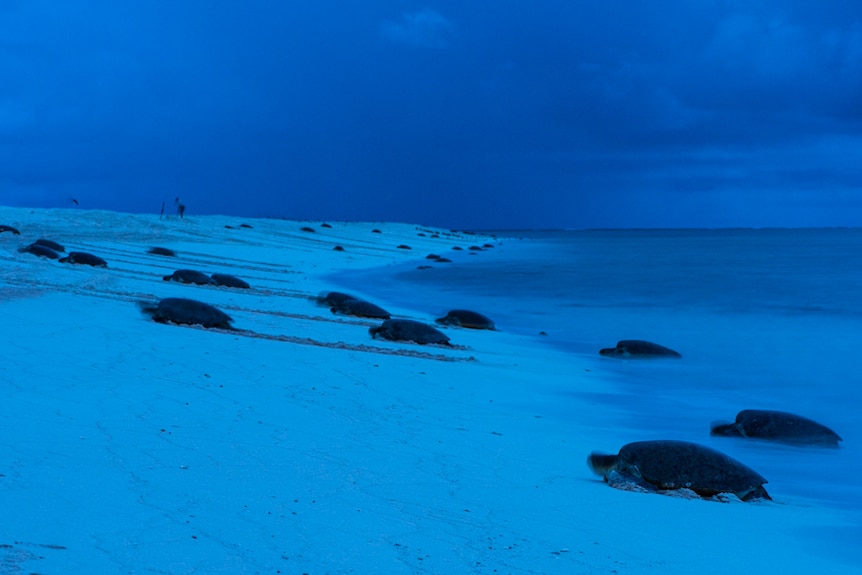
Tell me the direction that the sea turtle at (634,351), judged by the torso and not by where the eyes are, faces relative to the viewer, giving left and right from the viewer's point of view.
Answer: facing to the left of the viewer

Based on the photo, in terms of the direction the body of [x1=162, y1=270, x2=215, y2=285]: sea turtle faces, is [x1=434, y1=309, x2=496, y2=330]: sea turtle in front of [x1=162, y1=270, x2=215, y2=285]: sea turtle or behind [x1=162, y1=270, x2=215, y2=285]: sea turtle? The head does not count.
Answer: behind

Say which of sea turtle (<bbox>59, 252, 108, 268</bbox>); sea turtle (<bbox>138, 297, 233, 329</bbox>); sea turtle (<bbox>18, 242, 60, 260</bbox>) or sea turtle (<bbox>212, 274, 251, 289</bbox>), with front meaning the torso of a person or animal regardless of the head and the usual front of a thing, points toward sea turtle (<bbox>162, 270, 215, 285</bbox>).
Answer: sea turtle (<bbox>212, 274, 251, 289</bbox>)

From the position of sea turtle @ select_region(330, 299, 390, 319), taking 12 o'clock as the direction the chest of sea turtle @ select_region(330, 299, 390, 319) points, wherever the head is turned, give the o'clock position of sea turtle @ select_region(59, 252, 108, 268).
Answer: sea turtle @ select_region(59, 252, 108, 268) is roughly at 1 o'clock from sea turtle @ select_region(330, 299, 390, 319).

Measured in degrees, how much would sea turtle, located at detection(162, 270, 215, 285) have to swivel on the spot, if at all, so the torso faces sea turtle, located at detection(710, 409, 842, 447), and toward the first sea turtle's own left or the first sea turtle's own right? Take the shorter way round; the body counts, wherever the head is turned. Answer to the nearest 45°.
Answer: approximately 135° to the first sea turtle's own left

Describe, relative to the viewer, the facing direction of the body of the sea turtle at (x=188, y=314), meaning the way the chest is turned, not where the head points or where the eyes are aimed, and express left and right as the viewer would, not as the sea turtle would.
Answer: facing to the left of the viewer

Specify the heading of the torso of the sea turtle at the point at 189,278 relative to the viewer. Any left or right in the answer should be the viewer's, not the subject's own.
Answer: facing to the left of the viewer

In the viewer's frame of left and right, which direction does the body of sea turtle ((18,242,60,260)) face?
facing to the left of the viewer

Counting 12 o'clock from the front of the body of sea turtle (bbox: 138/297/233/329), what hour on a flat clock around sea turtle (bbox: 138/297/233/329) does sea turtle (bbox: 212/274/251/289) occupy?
sea turtle (bbox: 212/274/251/289) is roughly at 3 o'clock from sea turtle (bbox: 138/297/233/329).

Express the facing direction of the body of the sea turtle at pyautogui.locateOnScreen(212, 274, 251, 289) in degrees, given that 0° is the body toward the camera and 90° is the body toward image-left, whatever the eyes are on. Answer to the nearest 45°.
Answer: approximately 90°

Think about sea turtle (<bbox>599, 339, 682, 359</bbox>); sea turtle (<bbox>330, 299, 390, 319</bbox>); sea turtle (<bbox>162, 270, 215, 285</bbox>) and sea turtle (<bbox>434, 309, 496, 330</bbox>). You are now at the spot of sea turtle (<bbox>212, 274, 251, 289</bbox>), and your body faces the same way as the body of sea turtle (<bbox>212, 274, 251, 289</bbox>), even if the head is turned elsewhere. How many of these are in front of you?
1

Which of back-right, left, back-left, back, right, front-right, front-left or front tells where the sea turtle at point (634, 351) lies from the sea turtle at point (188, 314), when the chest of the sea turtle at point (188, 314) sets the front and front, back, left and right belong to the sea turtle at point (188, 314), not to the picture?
back

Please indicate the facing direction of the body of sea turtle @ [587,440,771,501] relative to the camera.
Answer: to the viewer's left

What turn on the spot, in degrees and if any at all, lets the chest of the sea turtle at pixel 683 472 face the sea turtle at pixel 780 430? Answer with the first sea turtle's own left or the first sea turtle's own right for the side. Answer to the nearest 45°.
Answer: approximately 90° to the first sea turtle's own right

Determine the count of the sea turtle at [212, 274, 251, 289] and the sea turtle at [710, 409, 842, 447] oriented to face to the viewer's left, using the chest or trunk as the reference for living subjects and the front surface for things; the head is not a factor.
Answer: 2

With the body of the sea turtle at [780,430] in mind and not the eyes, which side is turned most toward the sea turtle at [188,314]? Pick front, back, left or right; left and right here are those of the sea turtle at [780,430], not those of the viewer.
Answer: front

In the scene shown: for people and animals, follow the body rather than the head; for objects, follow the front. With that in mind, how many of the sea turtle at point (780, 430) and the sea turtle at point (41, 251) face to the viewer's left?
2

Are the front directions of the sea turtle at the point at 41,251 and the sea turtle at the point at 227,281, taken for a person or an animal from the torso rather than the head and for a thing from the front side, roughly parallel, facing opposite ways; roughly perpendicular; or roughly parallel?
roughly parallel

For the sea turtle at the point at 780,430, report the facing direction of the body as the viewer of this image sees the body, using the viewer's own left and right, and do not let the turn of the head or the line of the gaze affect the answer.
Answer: facing to the left of the viewer

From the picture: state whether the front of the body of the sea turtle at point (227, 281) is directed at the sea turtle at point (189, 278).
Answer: yes
